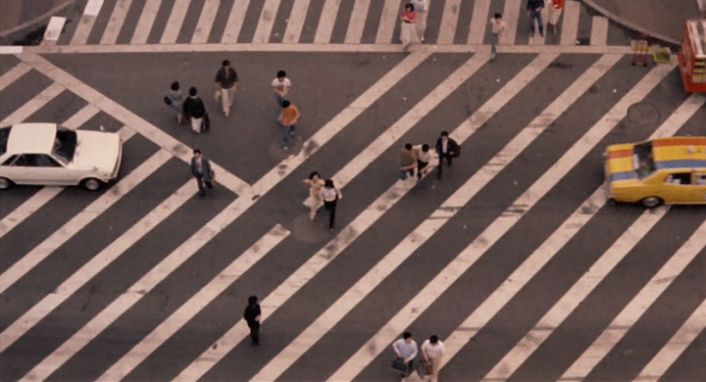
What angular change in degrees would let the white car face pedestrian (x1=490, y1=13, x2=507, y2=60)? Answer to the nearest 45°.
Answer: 0° — it already faces them

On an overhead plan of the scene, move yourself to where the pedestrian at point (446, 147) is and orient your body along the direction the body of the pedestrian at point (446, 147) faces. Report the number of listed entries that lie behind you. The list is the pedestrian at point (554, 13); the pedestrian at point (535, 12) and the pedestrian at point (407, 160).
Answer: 2

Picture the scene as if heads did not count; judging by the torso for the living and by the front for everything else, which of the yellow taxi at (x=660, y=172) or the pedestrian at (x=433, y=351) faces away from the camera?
the pedestrian

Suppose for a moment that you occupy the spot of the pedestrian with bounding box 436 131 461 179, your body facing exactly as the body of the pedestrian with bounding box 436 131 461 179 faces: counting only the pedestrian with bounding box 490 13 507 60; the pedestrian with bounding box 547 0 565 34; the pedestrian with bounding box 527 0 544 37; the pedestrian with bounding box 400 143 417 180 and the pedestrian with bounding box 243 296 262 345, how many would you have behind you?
3

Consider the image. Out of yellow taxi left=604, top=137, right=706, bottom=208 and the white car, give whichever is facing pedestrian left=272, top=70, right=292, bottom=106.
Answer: the white car

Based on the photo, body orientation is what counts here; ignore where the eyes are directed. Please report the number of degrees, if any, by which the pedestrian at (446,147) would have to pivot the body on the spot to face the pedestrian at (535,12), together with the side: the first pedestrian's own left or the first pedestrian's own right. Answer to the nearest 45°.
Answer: approximately 180°

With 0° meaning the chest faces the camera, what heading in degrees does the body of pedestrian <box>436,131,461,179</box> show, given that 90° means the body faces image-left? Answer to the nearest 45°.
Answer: approximately 45°

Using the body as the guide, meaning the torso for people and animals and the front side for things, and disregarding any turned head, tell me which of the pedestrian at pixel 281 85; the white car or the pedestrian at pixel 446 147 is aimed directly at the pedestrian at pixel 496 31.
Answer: the white car
